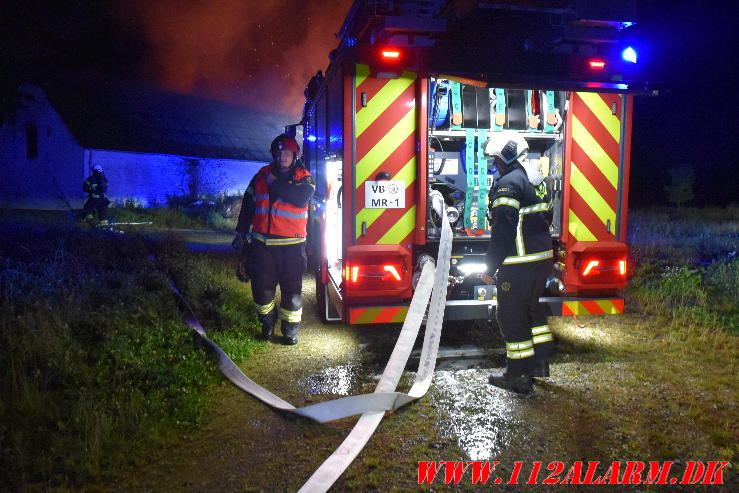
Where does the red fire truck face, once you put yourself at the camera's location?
facing away from the viewer

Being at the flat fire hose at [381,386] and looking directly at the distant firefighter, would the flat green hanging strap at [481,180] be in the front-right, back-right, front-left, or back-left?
front-right

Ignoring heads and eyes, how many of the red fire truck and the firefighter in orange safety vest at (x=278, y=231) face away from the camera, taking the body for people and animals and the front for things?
1

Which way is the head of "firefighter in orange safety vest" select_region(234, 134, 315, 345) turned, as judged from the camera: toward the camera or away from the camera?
toward the camera

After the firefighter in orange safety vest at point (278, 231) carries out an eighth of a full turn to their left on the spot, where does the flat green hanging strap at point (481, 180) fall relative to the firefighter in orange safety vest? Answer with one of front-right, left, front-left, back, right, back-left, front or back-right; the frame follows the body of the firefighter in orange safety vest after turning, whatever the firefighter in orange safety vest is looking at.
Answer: front-left

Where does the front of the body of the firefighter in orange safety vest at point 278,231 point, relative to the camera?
toward the camera

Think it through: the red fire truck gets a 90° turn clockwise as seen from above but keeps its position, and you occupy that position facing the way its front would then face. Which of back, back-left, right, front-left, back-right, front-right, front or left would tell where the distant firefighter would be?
back-left

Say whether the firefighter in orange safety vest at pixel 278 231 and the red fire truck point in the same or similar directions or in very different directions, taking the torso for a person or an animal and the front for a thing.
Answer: very different directions

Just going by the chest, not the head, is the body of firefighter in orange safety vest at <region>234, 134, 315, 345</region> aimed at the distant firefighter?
no

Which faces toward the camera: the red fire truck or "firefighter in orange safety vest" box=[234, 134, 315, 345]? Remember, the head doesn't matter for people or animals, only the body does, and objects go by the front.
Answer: the firefighter in orange safety vest

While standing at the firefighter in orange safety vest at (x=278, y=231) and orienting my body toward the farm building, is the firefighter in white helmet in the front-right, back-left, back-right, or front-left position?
back-right
